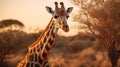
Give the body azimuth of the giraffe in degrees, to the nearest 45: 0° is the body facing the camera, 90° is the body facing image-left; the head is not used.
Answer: approximately 315°

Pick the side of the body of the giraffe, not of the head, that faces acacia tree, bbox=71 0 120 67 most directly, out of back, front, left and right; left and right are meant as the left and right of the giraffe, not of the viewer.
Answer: left
